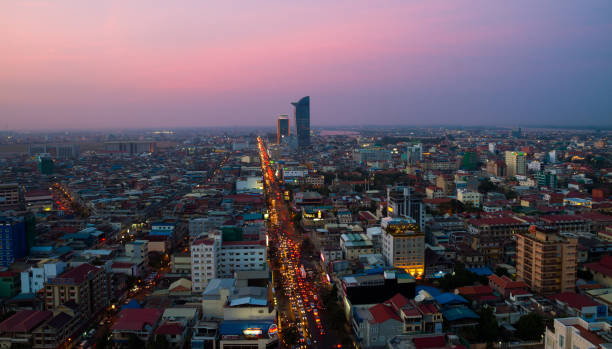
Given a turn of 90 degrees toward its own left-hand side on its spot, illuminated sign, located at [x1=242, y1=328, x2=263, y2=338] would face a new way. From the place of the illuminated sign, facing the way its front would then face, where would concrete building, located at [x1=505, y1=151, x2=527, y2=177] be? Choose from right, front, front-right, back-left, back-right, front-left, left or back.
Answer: front-left

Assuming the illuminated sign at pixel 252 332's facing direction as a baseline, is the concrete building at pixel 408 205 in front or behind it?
behind

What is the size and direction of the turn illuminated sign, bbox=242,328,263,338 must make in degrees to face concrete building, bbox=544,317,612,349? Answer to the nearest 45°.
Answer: approximately 45° to its left

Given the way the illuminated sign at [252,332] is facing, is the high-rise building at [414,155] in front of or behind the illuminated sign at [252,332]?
behind

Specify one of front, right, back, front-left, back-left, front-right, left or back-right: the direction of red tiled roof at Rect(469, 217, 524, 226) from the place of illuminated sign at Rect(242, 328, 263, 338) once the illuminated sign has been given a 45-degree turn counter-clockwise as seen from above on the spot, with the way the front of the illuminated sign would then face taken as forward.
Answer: left

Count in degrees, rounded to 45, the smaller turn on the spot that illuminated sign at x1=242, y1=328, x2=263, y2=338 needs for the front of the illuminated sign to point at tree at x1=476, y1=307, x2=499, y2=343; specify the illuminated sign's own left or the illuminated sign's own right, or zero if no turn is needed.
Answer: approximately 90° to the illuminated sign's own left

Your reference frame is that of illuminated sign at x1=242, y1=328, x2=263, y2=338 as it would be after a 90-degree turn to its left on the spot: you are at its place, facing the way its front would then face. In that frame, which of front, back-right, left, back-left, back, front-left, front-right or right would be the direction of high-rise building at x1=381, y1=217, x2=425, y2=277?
front-left

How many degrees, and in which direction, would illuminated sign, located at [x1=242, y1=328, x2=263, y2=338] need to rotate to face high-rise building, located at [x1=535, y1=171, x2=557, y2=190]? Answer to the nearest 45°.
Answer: approximately 135° to its left

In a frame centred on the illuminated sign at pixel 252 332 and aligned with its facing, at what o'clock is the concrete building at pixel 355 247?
The concrete building is roughly at 7 o'clock from the illuminated sign.

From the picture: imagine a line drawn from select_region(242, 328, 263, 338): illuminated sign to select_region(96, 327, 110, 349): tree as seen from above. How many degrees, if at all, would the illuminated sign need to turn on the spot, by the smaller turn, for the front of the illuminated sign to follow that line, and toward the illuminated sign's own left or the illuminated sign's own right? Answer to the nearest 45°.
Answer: approximately 90° to the illuminated sign's own right

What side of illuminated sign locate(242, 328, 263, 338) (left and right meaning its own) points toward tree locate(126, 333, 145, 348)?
right

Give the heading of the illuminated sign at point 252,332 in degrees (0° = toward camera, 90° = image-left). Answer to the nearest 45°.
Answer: approximately 0°

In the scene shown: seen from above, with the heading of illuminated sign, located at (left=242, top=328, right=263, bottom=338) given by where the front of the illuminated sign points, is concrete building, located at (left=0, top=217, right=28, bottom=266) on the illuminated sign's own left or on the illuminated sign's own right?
on the illuminated sign's own right

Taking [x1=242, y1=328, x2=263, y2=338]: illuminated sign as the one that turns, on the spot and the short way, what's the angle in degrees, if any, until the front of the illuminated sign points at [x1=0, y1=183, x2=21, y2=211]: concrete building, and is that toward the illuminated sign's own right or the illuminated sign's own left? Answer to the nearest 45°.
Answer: approximately 135° to the illuminated sign's own right
